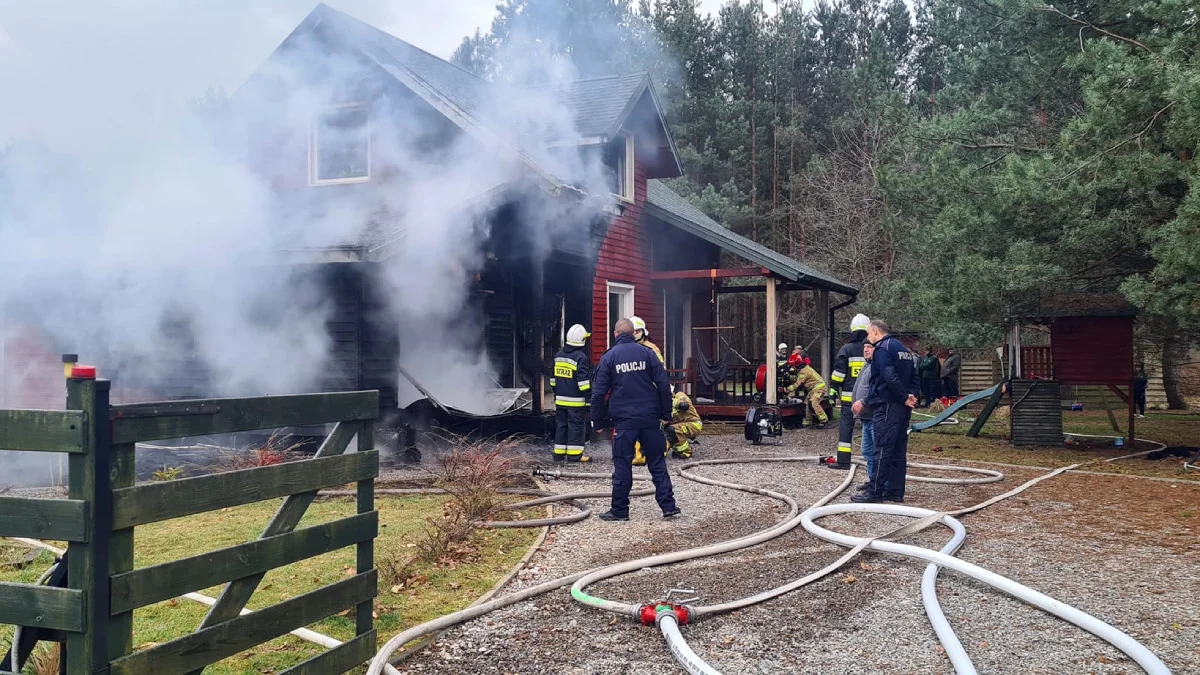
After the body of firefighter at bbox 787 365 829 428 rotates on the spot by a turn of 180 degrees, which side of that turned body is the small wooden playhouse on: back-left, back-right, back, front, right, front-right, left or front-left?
front-right

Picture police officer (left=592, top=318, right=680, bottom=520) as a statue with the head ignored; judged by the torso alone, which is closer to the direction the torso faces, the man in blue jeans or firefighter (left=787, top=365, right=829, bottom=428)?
the firefighter

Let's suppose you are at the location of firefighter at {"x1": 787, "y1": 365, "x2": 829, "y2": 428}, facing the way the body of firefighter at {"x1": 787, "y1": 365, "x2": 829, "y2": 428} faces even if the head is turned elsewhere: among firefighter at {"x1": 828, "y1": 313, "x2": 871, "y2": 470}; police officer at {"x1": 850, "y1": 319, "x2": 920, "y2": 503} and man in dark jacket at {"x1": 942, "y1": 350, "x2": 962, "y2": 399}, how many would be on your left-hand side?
2

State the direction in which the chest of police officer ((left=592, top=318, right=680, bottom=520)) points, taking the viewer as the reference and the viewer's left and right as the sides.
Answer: facing away from the viewer

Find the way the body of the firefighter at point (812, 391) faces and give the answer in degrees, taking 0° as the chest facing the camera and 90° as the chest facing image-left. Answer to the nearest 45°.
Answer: approximately 90°

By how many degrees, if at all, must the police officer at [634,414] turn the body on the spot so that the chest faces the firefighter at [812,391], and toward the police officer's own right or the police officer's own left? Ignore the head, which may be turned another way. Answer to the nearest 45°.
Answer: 0° — they already face them

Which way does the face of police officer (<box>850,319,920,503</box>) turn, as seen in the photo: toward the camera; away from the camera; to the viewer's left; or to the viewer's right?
to the viewer's left

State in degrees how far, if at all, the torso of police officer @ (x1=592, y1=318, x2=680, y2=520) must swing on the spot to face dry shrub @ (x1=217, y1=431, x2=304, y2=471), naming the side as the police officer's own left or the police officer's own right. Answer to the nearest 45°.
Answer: approximately 90° to the police officer's own left

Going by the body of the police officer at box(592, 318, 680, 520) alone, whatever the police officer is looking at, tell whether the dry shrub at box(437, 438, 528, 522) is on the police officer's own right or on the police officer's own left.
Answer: on the police officer's own left

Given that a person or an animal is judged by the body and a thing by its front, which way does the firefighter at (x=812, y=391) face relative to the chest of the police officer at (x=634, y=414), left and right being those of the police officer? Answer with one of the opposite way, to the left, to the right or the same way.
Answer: to the left

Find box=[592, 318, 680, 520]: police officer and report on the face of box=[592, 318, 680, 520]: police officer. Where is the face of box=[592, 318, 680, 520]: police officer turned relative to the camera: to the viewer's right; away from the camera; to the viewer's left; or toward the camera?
away from the camera

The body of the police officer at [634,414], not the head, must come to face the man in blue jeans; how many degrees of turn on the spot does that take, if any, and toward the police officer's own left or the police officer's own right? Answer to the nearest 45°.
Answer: approximately 45° to the police officer's own right

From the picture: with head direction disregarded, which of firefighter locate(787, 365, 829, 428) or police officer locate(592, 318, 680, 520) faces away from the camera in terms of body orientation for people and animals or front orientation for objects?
the police officer

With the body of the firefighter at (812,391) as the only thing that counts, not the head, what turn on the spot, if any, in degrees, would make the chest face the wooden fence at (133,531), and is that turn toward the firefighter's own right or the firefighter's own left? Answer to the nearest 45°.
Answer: approximately 90° to the firefighter's own left

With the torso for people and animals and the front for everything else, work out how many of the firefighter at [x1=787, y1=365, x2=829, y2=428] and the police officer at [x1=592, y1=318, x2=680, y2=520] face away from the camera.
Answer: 1

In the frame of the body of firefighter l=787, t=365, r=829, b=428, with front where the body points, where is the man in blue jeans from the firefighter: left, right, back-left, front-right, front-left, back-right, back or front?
left
